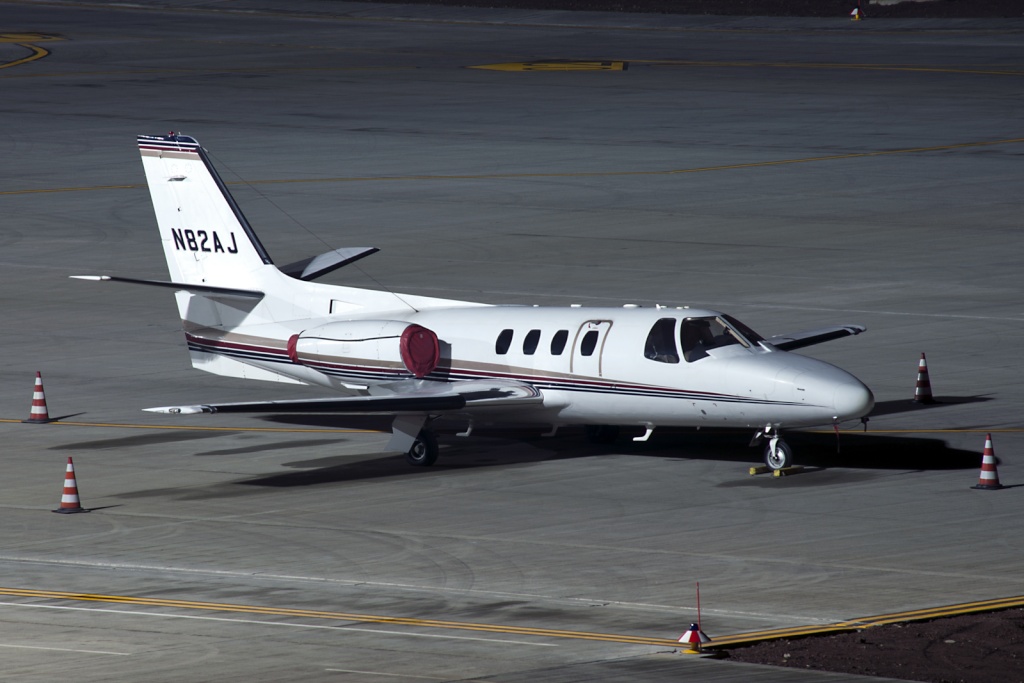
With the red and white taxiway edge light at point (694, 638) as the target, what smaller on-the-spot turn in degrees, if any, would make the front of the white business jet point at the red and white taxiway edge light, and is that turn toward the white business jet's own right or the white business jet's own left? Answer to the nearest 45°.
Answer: approximately 45° to the white business jet's own right

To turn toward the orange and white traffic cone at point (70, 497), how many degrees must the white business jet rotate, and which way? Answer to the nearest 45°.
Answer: approximately 90° to its right

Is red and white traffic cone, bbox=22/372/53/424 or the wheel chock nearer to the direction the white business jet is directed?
the wheel chock

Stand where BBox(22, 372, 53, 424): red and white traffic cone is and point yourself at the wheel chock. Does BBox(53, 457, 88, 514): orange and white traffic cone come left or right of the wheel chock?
right

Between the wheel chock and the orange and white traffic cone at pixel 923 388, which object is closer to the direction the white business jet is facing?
the wheel chock

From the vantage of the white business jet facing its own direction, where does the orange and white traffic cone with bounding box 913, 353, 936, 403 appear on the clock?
The orange and white traffic cone is roughly at 10 o'clock from the white business jet.

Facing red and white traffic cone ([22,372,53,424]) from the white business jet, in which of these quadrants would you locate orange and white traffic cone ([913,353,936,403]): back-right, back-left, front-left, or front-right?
back-right
